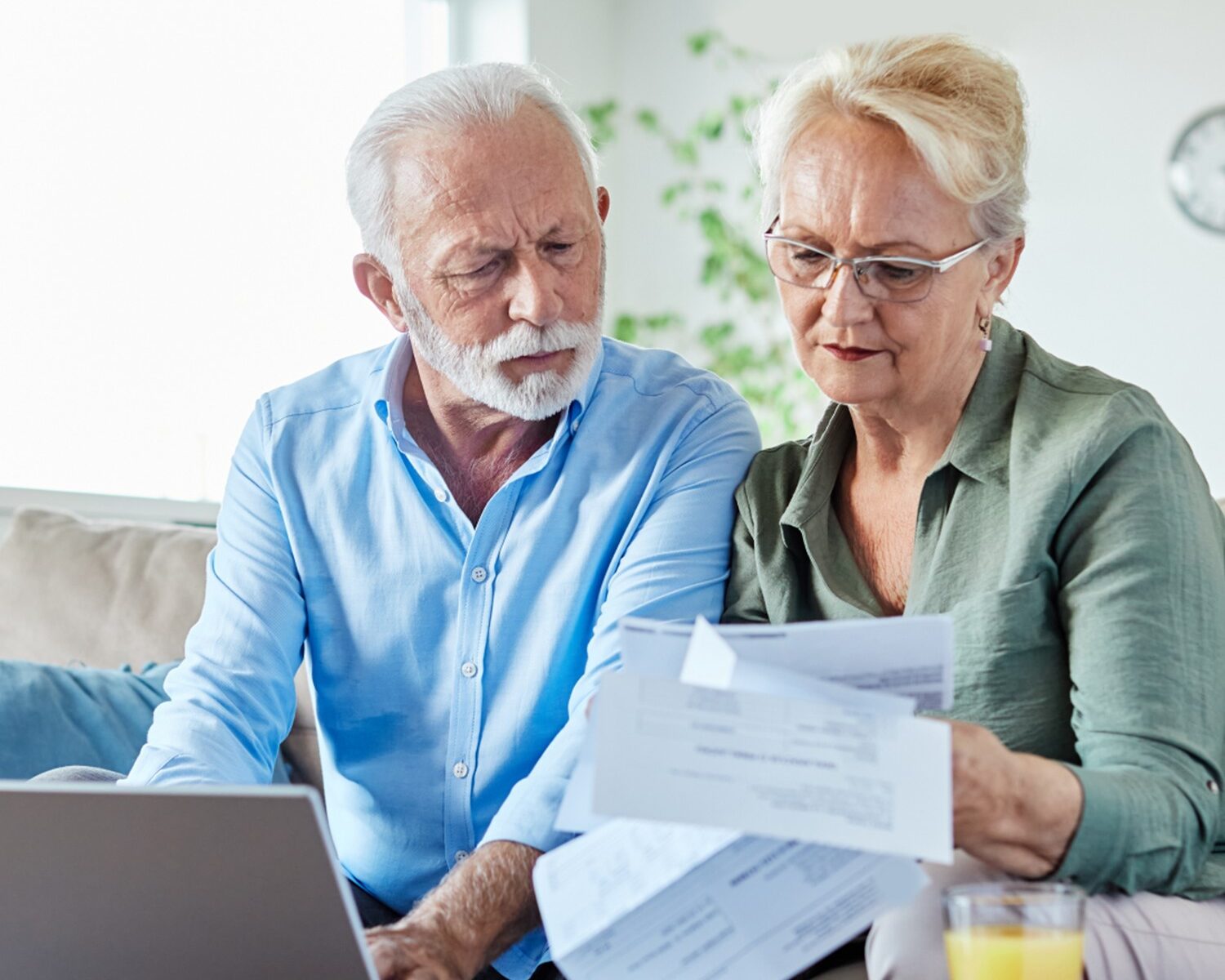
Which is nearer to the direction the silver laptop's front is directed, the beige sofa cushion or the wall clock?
the beige sofa cushion

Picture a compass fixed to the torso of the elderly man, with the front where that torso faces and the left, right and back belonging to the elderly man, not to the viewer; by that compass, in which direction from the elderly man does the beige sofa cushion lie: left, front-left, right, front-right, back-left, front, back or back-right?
back-right

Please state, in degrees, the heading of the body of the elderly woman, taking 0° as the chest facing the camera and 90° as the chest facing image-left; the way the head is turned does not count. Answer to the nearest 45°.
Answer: approximately 45°

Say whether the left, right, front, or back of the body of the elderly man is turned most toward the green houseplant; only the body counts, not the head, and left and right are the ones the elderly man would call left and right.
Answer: back

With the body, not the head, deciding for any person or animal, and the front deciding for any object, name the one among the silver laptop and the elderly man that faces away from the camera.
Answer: the silver laptop

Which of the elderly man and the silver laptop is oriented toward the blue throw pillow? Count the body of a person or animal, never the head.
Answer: the silver laptop

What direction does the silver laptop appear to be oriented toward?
away from the camera

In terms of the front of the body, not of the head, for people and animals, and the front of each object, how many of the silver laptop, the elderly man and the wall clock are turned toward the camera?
2

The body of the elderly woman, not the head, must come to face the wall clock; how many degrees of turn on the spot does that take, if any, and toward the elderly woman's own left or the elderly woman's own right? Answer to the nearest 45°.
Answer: approximately 135° to the elderly woman's own right
